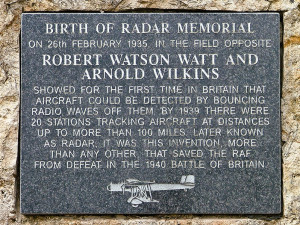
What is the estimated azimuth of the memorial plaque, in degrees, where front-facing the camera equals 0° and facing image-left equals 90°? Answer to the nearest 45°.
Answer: approximately 0°
